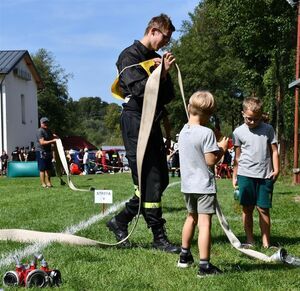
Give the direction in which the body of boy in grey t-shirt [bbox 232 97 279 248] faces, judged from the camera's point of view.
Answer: toward the camera

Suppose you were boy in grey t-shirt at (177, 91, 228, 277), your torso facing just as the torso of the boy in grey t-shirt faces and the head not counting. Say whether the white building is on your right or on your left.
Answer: on your left

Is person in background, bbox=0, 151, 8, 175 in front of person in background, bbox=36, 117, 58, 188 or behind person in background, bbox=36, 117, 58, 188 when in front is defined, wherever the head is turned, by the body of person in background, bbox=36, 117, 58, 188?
behind

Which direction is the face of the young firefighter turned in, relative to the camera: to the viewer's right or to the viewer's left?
to the viewer's right

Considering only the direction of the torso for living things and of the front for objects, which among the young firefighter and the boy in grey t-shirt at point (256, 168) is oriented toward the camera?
the boy in grey t-shirt

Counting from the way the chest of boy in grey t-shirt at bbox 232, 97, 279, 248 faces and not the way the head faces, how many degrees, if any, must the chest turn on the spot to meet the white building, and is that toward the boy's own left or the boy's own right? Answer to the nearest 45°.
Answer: approximately 135° to the boy's own right

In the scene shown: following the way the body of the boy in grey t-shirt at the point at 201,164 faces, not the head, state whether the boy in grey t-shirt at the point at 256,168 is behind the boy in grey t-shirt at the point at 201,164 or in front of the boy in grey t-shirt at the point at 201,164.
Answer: in front

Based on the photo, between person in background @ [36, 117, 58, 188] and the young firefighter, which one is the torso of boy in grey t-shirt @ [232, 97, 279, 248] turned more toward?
the young firefighter

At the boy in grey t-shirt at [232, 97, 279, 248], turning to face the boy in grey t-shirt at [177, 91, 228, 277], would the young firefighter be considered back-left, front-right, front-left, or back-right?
front-right
